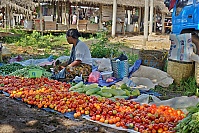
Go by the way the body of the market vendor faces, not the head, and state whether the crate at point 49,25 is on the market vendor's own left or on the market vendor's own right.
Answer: on the market vendor's own right
